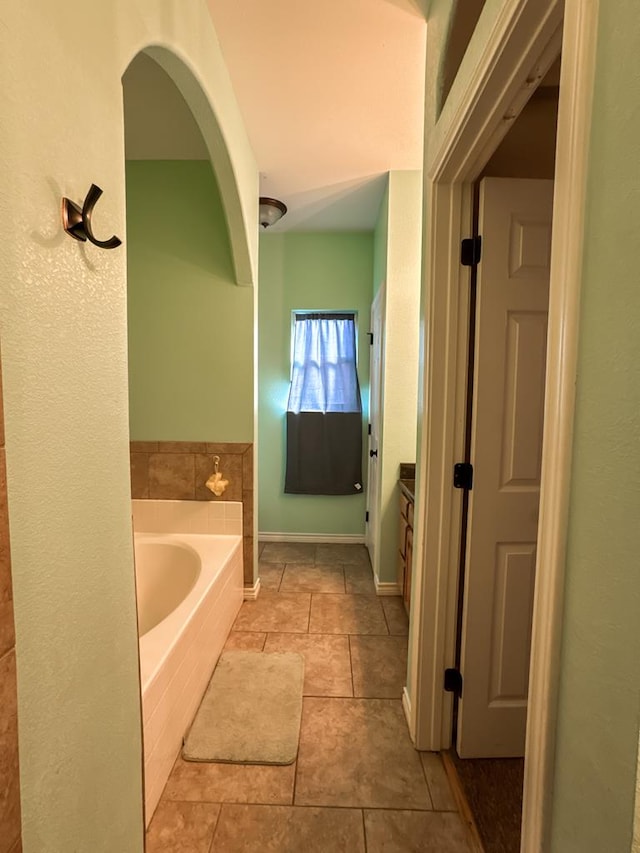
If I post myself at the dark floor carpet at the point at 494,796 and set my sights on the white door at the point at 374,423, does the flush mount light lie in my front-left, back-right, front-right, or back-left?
front-left

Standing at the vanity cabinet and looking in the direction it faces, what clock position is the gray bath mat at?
The gray bath mat is roughly at 10 o'clock from the vanity cabinet.

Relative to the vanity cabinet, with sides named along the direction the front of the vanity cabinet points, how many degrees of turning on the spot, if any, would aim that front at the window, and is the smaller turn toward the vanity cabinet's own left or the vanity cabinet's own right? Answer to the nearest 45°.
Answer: approximately 45° to the vanity cabinet's own right

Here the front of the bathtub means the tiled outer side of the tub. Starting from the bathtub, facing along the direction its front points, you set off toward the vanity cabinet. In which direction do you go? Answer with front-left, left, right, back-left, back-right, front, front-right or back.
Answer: front

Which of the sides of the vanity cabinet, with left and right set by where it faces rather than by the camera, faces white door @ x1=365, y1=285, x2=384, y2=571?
right

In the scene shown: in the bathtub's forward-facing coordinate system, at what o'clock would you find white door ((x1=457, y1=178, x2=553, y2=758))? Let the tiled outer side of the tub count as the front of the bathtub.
The white door is roughly at 1 o'clock from the bathtub.

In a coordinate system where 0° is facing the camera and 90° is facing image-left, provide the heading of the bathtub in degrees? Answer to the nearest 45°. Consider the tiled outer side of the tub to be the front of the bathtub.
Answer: approximately 270°

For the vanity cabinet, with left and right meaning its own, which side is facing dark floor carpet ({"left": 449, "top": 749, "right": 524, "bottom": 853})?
left

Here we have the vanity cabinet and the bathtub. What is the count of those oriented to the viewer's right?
1

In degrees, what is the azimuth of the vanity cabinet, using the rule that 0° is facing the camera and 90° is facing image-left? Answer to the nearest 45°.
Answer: approximately 90°

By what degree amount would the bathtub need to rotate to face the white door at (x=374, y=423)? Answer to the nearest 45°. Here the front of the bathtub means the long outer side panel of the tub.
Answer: approximately 45° to its left

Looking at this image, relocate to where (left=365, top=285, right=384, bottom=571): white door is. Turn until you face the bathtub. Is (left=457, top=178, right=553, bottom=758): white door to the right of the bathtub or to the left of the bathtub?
left

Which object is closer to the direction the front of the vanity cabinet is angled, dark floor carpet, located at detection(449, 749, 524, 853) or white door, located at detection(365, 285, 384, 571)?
the white door

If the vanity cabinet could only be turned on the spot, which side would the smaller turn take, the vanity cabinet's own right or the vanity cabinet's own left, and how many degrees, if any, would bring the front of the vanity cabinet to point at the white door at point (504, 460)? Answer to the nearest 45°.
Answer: approximately 90° to the vanity cabinet's own left
